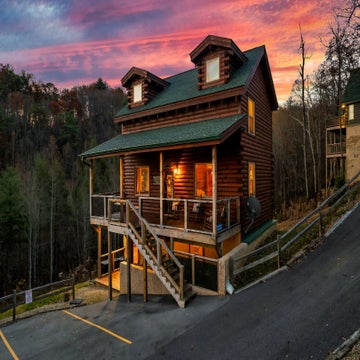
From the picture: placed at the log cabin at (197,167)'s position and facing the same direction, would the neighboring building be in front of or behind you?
behind

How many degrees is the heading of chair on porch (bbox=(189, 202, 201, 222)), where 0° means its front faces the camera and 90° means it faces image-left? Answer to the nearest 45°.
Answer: approximately 45°

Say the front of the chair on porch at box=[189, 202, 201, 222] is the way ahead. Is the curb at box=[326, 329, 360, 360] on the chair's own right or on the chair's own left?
on the chair's own left

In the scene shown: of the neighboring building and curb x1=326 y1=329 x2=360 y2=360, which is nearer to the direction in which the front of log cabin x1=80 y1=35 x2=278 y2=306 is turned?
the curb

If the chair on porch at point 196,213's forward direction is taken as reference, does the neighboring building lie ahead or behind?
behind

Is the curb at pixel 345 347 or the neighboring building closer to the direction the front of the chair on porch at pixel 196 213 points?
the curb

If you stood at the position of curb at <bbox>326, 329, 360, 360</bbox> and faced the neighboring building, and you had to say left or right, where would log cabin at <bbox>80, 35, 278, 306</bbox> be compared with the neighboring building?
left

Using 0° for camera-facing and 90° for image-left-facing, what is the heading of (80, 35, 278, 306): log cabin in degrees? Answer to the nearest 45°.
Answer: approximately 45°

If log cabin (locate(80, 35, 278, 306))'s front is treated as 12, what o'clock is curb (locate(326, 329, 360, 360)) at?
The curb is roughly at 10 o'clock from the log cabin.
